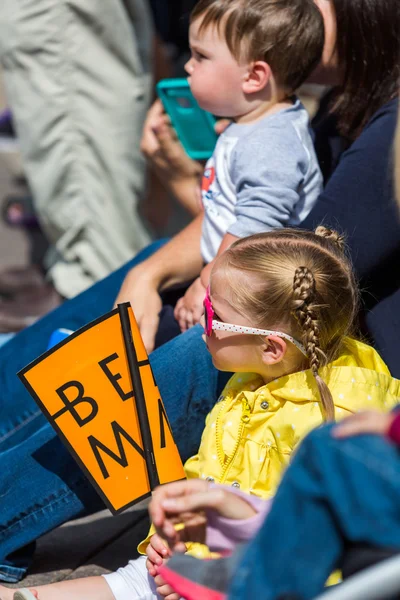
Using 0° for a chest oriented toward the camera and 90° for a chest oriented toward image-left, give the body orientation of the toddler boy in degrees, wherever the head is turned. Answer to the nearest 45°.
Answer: approximately 90°

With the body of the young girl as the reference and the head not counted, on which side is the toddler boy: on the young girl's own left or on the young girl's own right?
on the young girl's own right

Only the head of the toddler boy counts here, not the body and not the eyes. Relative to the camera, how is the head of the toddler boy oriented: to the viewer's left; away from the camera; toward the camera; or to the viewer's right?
to the viewer's left

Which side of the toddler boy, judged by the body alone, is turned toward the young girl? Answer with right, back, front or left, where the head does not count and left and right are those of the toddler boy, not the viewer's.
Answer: left

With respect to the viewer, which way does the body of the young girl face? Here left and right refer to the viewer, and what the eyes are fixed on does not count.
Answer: facing to the left of the viewer

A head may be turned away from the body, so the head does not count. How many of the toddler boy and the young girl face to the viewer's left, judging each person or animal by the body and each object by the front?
2
